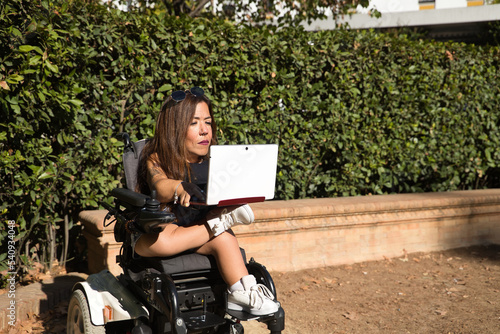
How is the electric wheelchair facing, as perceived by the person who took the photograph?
facing the viewer and to the right of the viewer

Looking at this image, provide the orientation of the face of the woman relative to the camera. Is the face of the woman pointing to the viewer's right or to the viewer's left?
to the viewer's right

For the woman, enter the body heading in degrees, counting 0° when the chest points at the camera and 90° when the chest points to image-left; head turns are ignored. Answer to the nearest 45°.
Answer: approximately 315°
